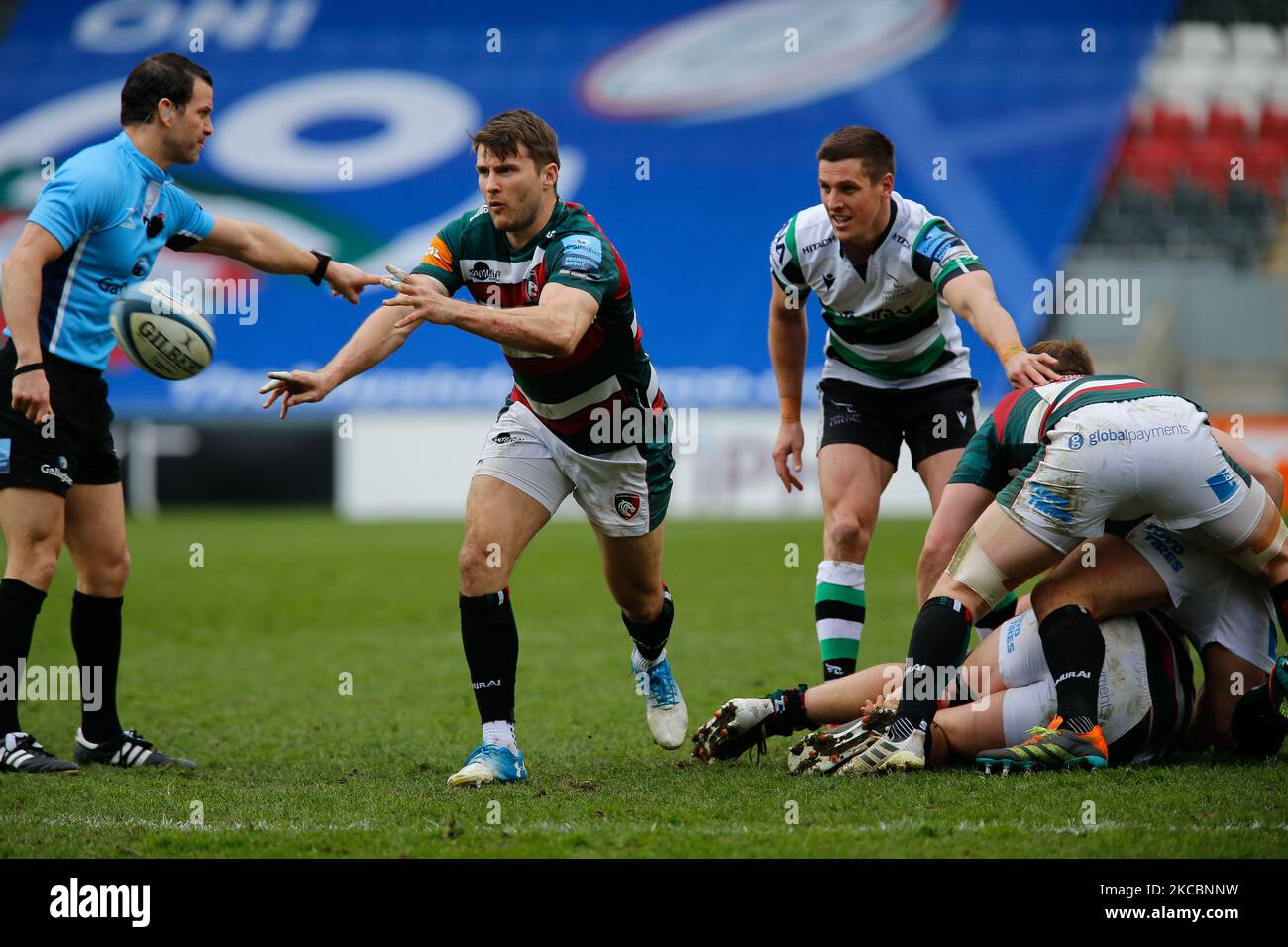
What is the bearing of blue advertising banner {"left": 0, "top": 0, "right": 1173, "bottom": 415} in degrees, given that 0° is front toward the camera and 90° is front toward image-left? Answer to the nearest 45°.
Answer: approximately 0°

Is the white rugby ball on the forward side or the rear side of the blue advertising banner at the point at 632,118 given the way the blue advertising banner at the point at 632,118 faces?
on the forward side

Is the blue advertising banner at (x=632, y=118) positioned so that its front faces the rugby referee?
yes

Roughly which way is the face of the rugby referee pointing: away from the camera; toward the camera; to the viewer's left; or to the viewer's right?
to the viewer's right

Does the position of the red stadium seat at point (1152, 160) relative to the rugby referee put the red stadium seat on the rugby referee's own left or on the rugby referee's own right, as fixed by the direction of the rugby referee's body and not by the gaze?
on the rugby referee's own left

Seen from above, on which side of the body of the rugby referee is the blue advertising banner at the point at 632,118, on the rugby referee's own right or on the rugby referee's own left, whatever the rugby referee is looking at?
on the rugby referee's own left

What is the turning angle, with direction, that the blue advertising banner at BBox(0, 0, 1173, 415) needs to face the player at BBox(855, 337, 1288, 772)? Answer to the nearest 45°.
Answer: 0° — it already faces them

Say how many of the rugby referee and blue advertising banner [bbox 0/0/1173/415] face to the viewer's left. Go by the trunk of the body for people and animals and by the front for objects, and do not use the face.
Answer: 0

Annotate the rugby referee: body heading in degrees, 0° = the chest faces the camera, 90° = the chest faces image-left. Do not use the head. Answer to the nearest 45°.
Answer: approximately 315°

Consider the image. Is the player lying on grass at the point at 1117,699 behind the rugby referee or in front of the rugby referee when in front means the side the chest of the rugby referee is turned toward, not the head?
in front

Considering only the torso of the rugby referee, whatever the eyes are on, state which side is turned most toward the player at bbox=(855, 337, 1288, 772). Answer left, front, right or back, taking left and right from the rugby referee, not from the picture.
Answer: front

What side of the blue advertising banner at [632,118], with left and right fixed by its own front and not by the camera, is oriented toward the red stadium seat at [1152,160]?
left
